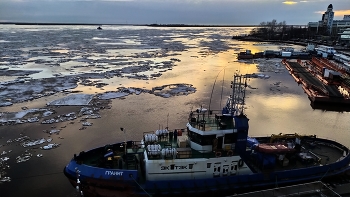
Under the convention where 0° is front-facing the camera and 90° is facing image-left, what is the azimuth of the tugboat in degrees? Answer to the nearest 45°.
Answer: approximately 90°

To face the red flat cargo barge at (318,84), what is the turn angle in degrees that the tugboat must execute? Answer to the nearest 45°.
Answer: approximately 135° to its right
